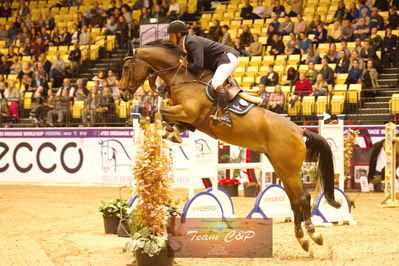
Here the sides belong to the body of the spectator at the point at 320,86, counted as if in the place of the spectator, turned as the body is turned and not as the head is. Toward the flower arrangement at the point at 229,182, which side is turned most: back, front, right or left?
front

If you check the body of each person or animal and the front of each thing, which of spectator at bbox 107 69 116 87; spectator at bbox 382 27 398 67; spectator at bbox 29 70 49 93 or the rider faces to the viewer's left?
the rider

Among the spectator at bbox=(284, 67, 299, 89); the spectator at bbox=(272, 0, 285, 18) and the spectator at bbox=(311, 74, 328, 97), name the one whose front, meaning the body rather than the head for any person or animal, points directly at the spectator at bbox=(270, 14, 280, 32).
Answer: the spectator at bbox=(272, 0, 285, 18)

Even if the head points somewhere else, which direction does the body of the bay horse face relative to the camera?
to the viewer's left

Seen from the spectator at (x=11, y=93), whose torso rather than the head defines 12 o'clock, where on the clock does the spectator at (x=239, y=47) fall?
the spectator at (x=239, y=47) is roughly at 8 o'clock from the spectator at (x=11, y=93).

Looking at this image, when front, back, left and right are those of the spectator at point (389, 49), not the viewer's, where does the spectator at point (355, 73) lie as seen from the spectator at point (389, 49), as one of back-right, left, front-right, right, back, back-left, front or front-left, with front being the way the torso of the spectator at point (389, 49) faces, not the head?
front-right

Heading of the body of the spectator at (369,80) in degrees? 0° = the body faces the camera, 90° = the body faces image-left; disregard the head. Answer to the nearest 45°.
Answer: approximately 45°

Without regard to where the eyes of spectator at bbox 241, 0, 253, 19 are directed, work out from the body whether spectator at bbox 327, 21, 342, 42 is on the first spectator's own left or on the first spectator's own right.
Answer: on the first spectator's own left

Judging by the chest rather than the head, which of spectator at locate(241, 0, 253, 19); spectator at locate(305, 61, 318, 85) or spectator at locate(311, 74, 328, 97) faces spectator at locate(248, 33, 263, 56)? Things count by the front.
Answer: spectator at locate(241, 0, 253, 19)

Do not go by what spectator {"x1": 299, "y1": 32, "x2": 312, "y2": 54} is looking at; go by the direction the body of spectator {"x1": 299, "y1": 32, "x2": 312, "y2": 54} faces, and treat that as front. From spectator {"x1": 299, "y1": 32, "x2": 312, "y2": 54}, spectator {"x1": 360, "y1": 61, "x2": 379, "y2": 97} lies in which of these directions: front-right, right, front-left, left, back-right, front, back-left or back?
left

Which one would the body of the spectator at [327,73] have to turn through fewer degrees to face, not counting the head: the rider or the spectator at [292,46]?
the rider

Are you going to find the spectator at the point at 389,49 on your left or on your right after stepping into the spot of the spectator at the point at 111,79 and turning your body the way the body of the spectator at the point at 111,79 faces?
on your left

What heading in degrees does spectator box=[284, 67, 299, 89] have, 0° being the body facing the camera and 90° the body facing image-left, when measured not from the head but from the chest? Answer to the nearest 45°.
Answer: approximately 45°
